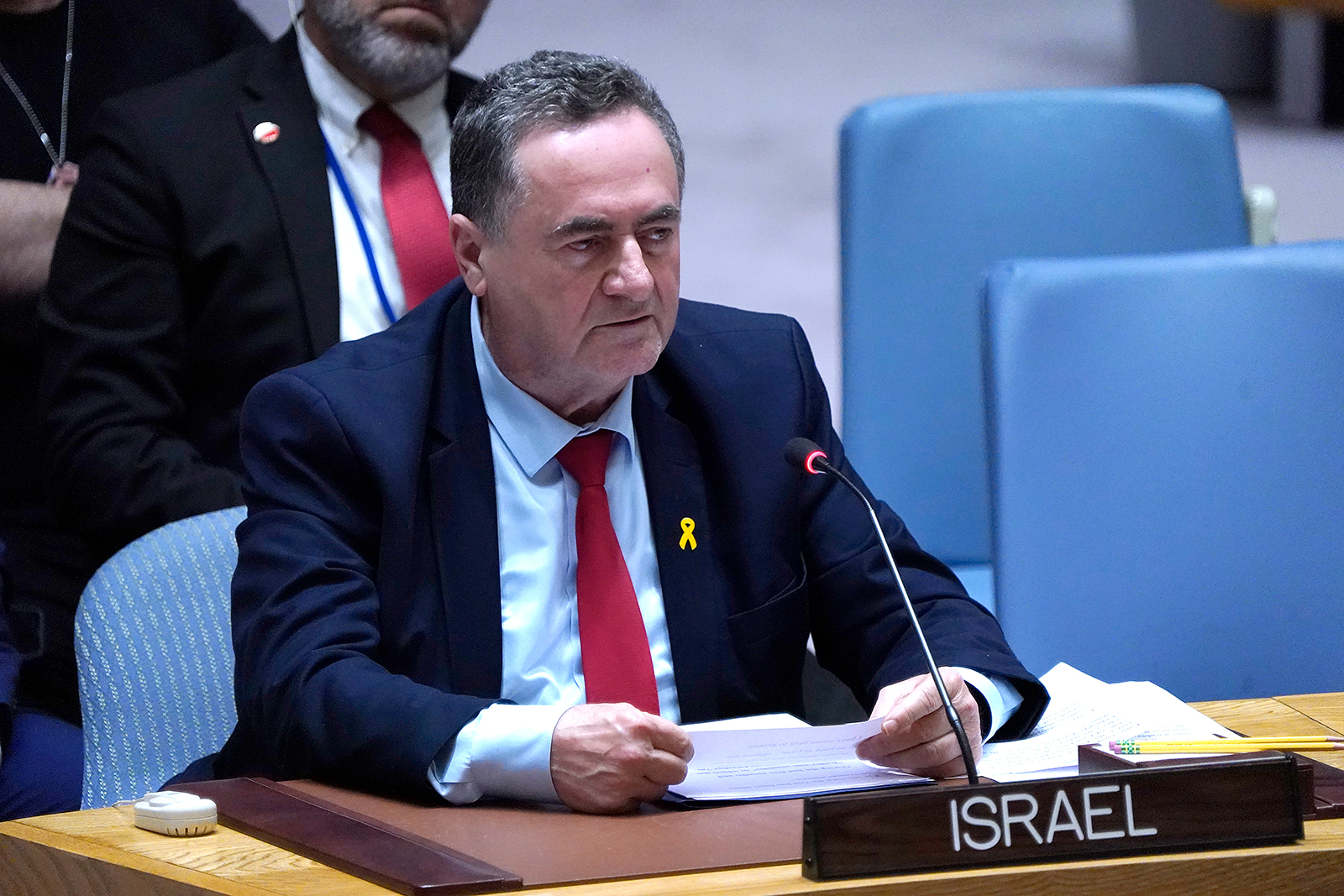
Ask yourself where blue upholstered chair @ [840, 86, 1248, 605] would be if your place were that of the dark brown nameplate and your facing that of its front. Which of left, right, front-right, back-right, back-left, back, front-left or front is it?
back

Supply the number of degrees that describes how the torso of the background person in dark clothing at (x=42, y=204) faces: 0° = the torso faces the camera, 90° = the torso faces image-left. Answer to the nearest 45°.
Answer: approximately 315°

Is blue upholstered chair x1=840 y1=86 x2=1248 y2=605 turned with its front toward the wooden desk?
yes

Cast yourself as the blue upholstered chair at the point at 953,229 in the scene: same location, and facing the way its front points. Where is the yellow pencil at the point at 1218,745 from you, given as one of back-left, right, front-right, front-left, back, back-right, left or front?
front

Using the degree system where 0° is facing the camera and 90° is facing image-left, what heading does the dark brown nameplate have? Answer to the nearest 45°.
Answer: approximately 0°

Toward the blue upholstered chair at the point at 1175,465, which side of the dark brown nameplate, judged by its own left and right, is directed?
back

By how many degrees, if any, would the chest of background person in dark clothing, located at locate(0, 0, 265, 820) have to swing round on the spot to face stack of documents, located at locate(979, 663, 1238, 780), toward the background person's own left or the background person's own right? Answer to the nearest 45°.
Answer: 0° — they already face it

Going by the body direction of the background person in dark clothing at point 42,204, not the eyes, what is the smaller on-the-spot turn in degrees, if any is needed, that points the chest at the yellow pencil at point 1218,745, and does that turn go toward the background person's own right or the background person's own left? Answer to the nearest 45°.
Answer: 0° — they already face it

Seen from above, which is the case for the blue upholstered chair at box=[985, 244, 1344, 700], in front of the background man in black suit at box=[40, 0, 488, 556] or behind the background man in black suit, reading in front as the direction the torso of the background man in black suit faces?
in front
